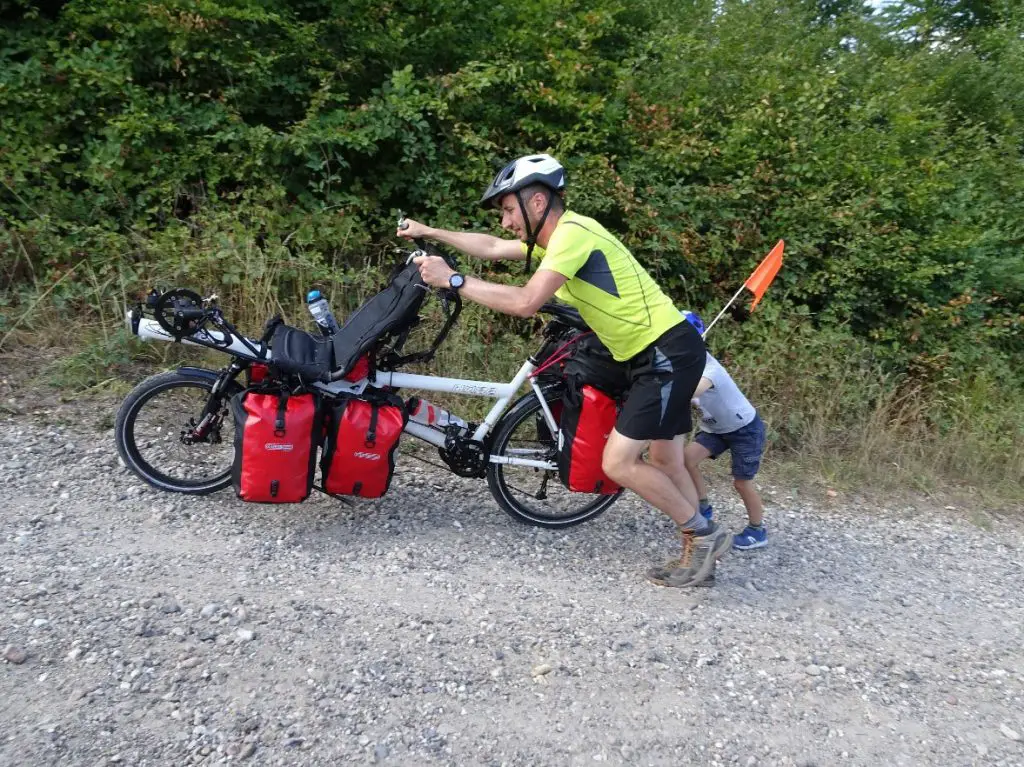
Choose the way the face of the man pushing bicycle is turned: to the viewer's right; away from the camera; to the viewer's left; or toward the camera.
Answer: to the viewer's left

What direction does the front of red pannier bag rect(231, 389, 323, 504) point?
toward the camera

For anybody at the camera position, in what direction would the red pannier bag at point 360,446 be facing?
facing the viewer

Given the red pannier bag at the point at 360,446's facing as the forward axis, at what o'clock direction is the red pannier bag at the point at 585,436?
the red pannier bag at the point at 585,436 is roughly at 9 o'clock from the red pannier bag at the point at 360,446.

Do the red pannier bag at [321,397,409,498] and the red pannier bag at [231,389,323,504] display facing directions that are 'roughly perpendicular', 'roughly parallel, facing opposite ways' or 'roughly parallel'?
roughly parallel

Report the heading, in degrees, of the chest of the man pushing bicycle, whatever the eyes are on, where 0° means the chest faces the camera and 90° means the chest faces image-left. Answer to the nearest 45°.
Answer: approximately 90°

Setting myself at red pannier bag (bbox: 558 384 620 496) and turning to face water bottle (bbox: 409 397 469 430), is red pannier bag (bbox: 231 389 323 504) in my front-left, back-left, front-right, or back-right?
front-left

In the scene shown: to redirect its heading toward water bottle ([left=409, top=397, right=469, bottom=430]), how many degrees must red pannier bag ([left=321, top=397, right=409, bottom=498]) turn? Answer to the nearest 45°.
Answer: approximately 135° to its left

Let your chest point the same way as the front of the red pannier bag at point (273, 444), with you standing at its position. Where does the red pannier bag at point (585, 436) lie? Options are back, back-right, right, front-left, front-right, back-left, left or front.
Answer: left
